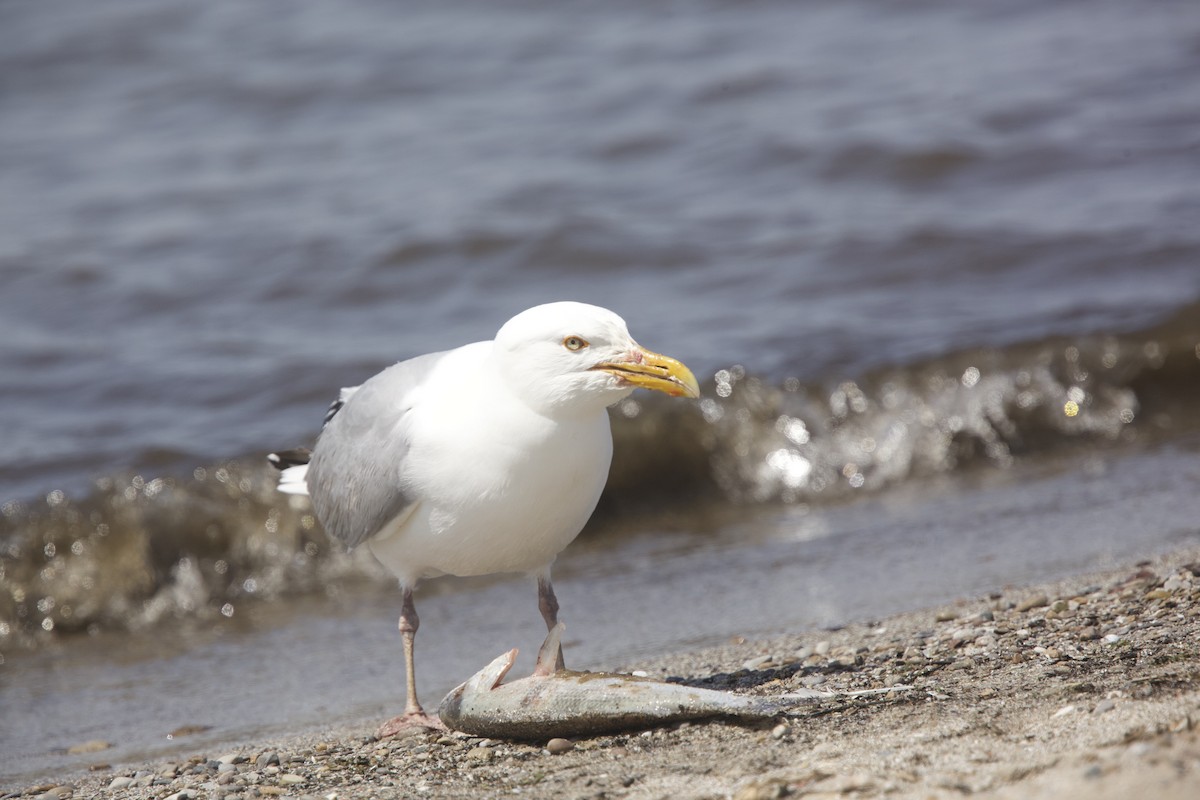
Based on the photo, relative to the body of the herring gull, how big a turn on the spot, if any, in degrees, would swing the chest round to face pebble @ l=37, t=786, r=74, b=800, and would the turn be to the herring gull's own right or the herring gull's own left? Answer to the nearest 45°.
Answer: approximately 135° to the herring gull's own right

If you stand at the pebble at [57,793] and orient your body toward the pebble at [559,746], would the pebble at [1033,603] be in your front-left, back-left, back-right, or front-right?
front-left

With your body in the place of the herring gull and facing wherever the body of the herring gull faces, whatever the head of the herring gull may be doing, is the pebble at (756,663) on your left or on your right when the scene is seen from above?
on your left

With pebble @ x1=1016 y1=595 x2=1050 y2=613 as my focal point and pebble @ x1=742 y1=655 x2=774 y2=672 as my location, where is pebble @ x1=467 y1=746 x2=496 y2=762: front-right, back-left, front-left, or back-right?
back-right

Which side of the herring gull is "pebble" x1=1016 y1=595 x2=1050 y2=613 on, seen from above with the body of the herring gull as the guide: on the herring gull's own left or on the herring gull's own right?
on the herring gull's own left

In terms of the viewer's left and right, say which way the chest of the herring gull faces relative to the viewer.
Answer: facing the viewer and to the right of the viewer

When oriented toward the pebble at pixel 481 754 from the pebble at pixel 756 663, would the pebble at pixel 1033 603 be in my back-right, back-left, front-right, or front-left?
back-left
